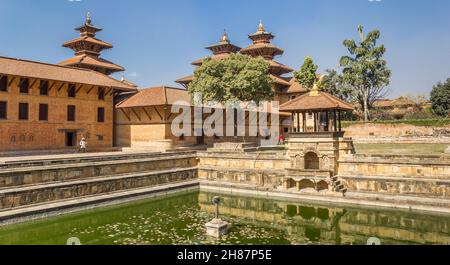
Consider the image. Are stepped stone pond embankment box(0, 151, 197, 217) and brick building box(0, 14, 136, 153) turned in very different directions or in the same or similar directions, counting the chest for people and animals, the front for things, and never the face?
same or similar directions

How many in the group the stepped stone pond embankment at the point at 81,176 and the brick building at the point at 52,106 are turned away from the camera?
0

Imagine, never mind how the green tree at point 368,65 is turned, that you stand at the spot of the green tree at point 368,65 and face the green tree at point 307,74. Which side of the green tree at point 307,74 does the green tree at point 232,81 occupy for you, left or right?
left

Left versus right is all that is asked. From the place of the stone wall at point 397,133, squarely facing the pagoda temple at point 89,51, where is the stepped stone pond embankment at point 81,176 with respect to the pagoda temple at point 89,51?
left

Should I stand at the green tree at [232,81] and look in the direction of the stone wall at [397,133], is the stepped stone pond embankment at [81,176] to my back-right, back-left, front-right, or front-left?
back-right

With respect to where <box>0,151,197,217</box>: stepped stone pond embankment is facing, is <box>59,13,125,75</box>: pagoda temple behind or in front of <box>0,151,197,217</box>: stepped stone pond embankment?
behind

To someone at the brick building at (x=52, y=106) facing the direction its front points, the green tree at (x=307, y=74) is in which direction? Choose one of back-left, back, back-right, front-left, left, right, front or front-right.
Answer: front-left

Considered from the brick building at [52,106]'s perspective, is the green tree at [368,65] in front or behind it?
in front

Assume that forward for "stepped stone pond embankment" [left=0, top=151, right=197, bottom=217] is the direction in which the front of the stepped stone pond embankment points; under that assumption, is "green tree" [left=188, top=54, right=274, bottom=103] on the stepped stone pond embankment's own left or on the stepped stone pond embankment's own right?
on the stepped stone pond embankment's own left

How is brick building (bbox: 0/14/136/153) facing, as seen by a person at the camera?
facing the viewer and to the right of the viewer

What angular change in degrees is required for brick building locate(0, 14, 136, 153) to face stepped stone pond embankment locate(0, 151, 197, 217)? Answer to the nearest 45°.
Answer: approximately 45° to its right

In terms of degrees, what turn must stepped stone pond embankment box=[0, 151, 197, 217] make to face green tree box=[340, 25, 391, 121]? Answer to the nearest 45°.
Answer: approximately 90° to its left

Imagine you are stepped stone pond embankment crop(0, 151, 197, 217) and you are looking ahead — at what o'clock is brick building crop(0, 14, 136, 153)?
The brick building is roughly at 7 o'clock from the stepped stone pond embankment.

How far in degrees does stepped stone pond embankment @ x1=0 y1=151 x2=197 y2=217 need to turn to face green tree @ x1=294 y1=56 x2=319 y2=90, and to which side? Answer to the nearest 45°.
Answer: approximately 90° to its left

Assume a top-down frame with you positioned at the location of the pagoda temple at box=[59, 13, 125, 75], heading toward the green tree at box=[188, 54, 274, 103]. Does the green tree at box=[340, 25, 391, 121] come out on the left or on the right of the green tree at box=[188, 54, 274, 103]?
left
